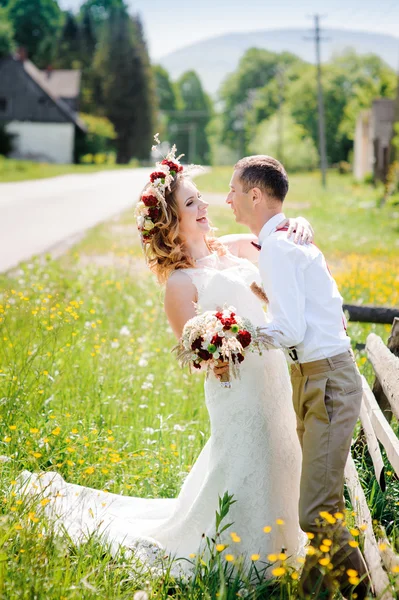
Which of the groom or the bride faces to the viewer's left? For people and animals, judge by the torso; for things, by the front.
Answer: the groom

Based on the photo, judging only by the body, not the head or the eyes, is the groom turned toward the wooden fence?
no

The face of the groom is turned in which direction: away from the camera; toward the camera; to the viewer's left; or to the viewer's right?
to the viewer's left

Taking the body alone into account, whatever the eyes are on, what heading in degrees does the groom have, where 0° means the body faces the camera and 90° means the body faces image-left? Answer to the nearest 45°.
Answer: approximately 90°

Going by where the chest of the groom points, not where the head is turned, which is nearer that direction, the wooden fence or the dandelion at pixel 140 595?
the dandelion

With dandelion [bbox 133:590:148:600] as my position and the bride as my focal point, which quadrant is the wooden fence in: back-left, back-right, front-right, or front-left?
front-right

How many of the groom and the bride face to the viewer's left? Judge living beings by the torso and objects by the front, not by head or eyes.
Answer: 1

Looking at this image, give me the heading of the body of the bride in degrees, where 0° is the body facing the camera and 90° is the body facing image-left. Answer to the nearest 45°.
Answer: approximately 315°
